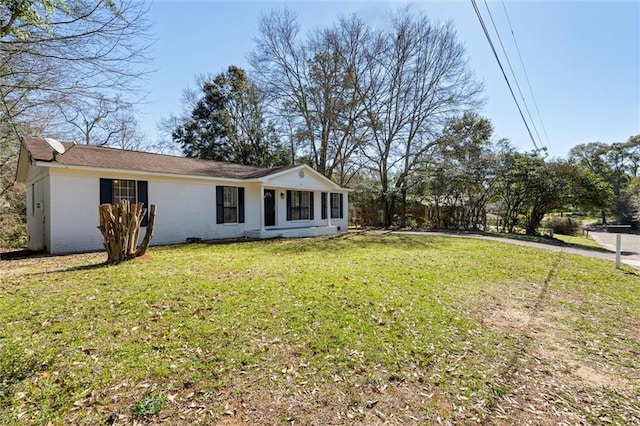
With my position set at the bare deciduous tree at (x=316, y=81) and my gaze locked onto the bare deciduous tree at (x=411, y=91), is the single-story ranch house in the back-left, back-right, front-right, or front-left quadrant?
back-right

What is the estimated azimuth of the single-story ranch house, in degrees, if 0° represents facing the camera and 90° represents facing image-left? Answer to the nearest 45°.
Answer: approximately 315°

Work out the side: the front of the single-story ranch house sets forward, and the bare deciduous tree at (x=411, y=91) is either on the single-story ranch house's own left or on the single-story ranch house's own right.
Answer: on the single-story ranch house's own left

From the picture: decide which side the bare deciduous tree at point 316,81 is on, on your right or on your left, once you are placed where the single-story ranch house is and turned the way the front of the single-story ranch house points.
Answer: on your left

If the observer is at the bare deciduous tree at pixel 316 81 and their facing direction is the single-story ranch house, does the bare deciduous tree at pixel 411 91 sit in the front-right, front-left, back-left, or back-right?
back-left
